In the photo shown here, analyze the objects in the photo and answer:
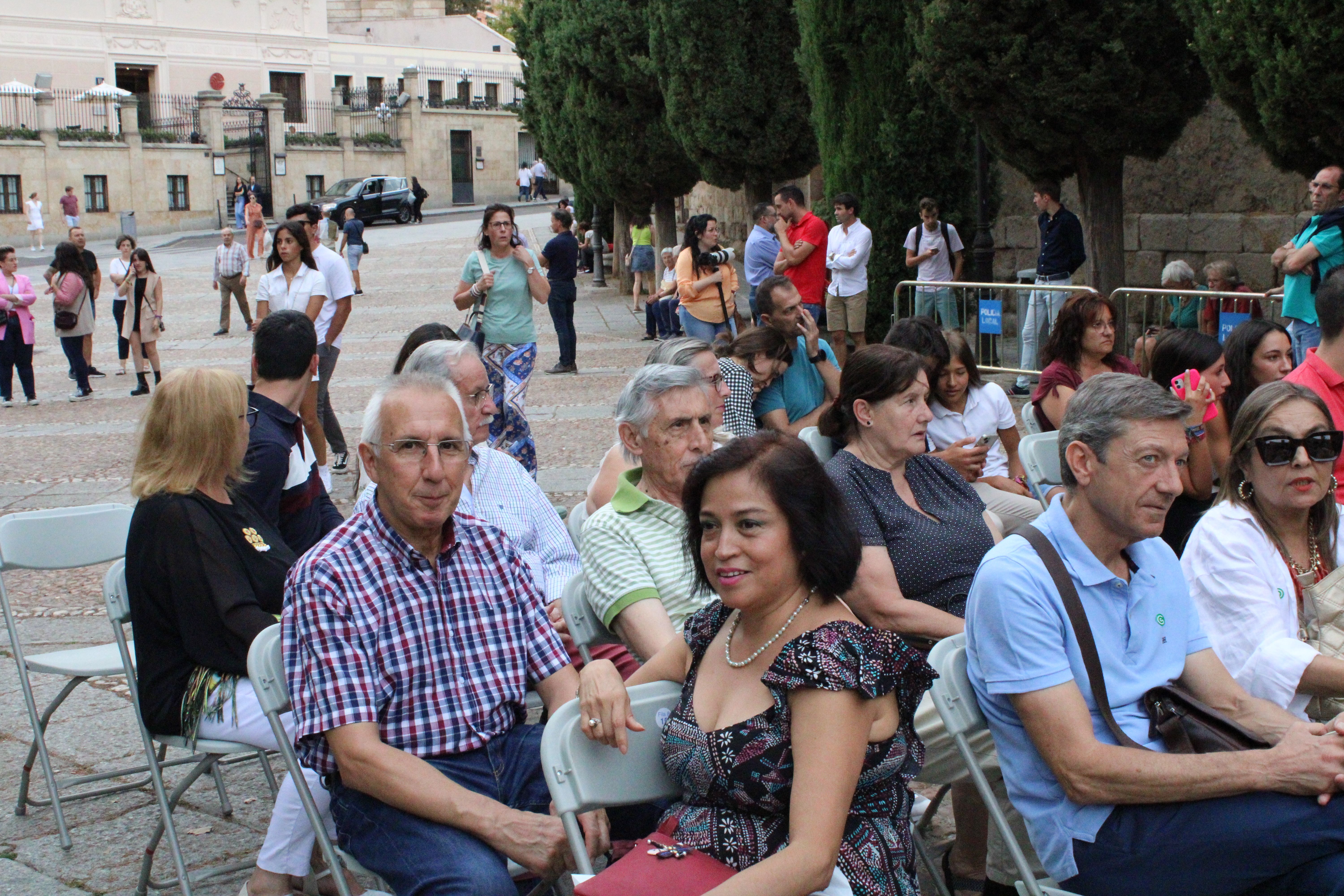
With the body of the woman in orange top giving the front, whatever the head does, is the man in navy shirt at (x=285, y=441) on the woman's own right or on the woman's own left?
on the woman's own right

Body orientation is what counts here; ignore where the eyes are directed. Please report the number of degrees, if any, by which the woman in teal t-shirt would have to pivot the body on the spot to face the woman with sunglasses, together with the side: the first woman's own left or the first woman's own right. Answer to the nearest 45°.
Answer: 0° — they already face them

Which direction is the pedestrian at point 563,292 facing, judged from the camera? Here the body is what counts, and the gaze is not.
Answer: to the viewer's left

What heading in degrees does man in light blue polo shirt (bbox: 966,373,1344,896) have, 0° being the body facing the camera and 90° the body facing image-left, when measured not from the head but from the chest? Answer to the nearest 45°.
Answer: approximately 315°

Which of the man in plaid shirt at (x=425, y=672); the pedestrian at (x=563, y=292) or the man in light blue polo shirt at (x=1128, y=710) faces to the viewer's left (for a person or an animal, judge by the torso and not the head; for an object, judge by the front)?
the pedestrian

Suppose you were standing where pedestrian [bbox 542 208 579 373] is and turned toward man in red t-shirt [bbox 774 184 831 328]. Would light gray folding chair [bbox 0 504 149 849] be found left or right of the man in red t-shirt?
right

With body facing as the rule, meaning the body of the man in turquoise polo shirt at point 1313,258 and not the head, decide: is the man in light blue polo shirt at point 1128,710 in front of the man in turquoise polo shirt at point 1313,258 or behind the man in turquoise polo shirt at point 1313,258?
in front

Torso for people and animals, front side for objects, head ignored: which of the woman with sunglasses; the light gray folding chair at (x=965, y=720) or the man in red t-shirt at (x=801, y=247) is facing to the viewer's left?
the man in red t-shirt

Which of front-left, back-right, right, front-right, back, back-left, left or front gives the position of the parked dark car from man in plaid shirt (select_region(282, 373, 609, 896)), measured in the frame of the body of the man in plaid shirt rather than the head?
back-left

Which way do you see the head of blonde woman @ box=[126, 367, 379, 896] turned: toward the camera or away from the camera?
away from the camera
